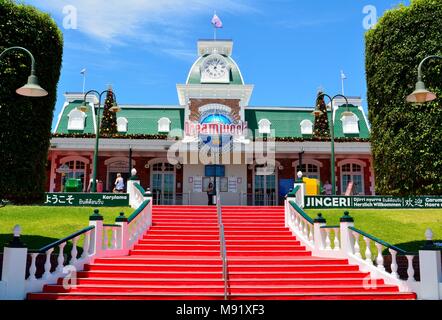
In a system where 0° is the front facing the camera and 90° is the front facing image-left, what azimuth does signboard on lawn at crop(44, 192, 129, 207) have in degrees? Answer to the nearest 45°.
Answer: approximately 0°

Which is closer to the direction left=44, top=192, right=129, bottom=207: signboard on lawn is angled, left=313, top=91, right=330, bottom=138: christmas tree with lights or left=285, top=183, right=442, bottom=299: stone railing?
the stone railing

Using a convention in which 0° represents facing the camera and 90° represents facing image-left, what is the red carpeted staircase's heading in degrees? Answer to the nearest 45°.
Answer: approximately 0°

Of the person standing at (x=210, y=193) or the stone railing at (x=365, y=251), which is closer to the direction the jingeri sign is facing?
the stone railing

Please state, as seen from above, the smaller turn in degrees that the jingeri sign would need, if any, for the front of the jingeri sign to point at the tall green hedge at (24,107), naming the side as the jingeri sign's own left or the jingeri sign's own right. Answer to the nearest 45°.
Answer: approximately 45° to the jingeri sign's own right

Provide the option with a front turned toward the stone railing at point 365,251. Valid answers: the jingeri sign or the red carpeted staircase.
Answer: the jingeri sign

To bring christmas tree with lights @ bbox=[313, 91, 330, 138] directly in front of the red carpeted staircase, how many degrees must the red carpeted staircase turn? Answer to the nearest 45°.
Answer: approximately 180°
